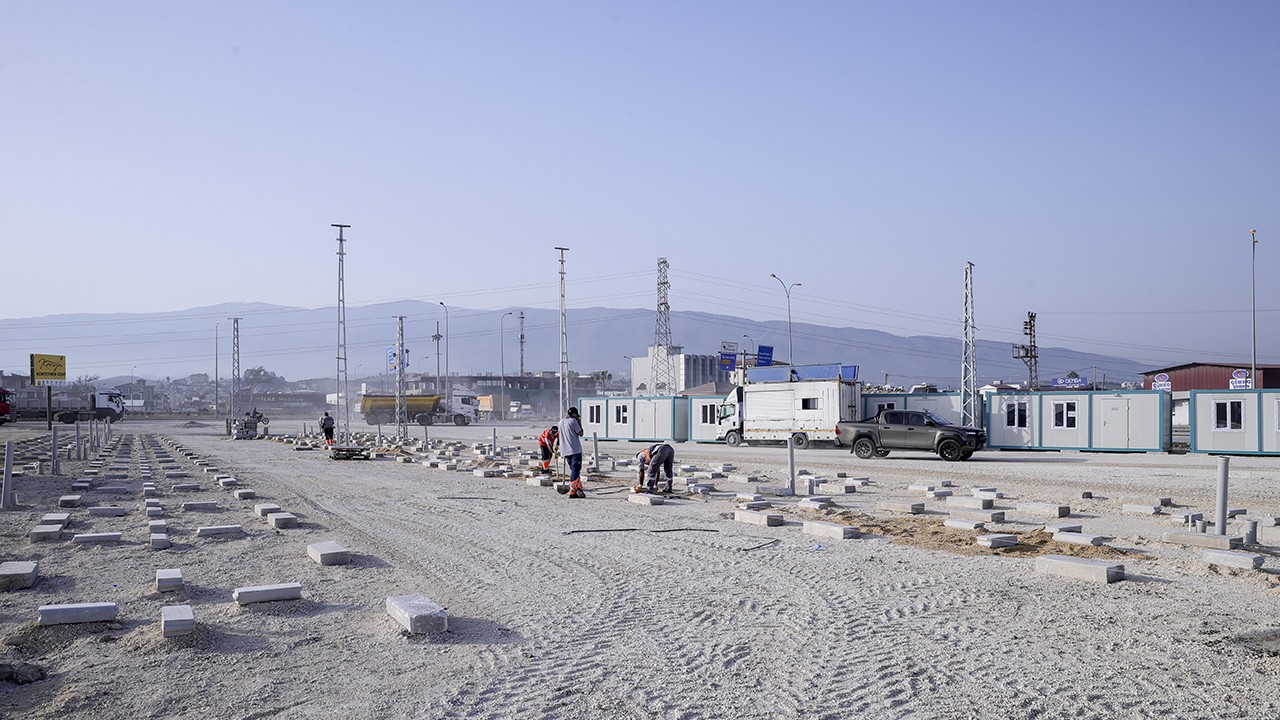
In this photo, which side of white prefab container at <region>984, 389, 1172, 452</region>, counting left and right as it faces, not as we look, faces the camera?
front

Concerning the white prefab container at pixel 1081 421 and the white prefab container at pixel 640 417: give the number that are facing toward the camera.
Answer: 2

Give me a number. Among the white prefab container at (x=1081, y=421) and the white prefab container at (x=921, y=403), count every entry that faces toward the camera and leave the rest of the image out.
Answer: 2

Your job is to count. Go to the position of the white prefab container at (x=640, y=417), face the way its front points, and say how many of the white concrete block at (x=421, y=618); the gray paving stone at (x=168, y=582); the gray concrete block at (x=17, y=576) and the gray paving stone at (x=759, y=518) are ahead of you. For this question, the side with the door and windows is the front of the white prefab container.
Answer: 4

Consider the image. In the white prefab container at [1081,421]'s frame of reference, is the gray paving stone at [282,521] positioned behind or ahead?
ahead

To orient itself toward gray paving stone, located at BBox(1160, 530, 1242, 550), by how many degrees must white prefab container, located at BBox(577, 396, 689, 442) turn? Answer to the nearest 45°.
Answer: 0° — it already faces it

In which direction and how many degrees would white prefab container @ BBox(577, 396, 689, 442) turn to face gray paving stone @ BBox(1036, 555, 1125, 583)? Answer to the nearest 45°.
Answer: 0° — it already faces it

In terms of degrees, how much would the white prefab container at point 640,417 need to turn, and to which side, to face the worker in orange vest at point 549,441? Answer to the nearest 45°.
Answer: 0° — it already faces them

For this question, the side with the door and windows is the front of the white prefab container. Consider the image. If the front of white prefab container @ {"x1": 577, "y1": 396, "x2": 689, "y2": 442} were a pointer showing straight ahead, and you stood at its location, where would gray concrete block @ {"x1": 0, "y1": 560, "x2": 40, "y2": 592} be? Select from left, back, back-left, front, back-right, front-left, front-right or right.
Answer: front

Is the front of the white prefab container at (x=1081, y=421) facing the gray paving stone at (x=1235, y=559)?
yes

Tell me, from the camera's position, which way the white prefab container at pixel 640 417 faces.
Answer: facing the viewer

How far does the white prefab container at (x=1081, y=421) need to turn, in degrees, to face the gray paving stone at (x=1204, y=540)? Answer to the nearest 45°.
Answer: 0° — it already faces it

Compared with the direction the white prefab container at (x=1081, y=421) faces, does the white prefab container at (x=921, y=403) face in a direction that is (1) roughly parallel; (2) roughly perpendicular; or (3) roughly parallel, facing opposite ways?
roughly parallel
